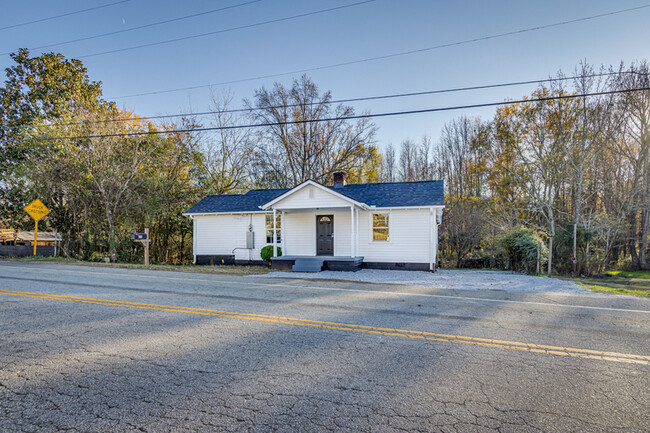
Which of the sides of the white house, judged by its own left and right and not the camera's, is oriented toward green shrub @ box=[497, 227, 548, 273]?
left

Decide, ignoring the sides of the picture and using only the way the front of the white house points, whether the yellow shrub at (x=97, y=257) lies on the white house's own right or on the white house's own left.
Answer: on the white house's own right

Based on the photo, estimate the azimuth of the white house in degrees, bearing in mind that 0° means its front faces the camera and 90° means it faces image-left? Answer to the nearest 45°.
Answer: approximately 0°

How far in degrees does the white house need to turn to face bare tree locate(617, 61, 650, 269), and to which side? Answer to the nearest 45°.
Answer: approximately 90° to its left

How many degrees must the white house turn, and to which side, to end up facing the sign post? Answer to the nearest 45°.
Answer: approximately 90° to its right
